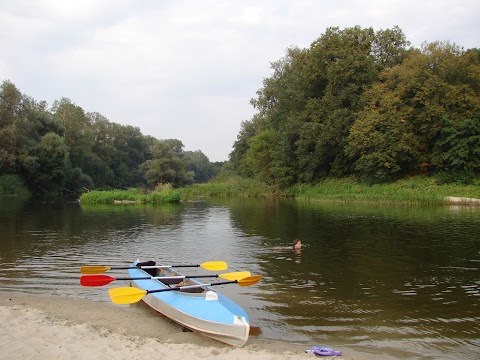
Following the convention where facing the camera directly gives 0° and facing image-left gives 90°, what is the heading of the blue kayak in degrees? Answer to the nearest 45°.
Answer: approximately 315°

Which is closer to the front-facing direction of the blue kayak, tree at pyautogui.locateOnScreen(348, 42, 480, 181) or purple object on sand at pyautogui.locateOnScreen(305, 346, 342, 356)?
the purple object on sand

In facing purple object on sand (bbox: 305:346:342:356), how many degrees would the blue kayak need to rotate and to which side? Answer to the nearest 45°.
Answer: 0° — it already faces it

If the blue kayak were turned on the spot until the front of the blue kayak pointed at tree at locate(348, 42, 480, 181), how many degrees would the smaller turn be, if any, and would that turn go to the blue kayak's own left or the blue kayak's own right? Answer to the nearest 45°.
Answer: approximately 90° to the blue kayak's own left
